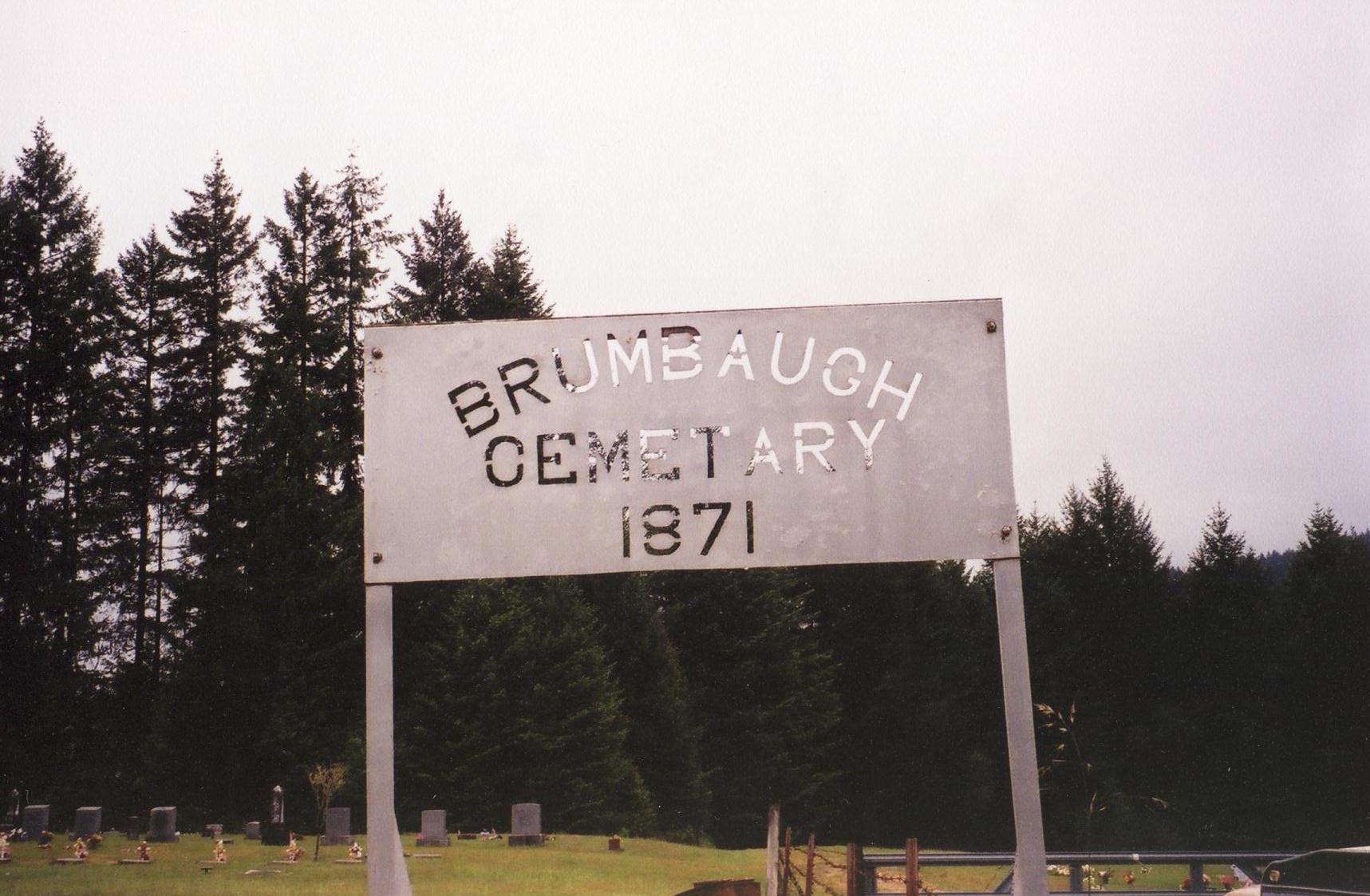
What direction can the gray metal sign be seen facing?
toward the camera

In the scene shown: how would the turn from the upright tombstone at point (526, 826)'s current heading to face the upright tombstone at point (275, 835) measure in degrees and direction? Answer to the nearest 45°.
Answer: approximately 90° to its right

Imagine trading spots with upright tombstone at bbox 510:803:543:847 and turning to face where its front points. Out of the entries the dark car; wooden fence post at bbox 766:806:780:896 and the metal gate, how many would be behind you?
0

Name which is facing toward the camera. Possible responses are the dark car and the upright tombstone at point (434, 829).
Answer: the upright tombstone

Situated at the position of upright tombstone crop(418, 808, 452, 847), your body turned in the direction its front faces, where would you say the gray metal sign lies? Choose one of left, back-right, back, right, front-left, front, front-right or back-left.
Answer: front

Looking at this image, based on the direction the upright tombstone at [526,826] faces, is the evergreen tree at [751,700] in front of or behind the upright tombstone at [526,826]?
behind

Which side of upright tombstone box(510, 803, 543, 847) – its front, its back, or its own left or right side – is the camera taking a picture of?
front

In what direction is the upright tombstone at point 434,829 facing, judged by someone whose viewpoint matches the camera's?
facing the viewer
